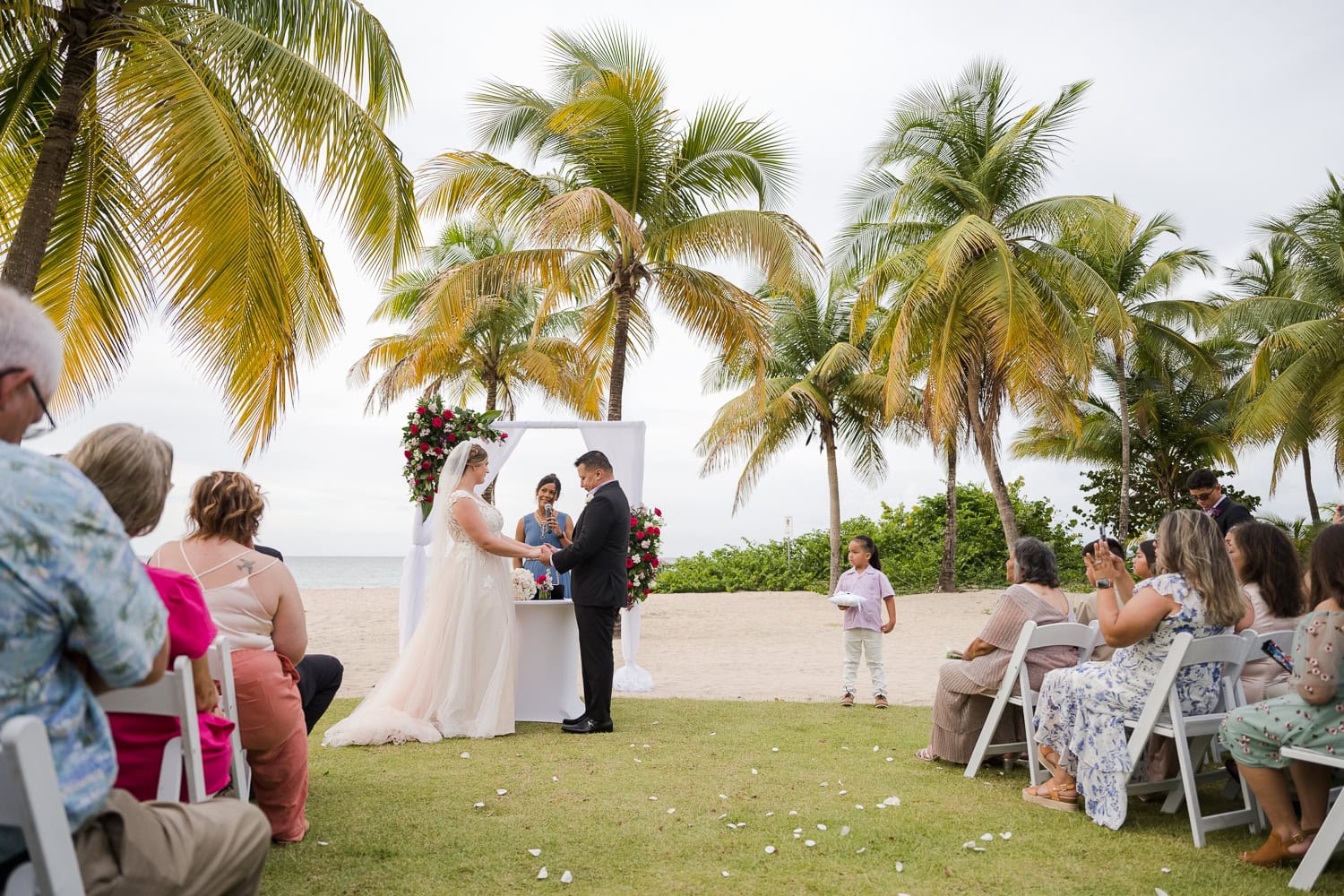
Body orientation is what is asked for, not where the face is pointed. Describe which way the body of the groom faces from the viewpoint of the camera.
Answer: to the viewer's left

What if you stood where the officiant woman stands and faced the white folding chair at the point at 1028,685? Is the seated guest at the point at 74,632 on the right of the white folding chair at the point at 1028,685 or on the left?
right

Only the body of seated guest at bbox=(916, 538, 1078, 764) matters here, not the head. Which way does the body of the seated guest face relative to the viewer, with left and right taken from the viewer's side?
facing away from the viewer and to the left of the viewer

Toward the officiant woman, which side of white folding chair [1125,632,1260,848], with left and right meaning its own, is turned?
front

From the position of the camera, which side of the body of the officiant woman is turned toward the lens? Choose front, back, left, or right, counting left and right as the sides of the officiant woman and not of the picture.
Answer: front

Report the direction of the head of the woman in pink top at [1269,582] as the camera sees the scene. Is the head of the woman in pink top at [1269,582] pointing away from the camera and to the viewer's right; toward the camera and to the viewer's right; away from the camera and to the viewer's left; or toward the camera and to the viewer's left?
away from the camera and to the viewer's left

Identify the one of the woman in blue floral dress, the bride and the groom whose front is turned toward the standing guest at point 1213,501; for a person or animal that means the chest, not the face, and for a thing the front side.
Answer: the bride

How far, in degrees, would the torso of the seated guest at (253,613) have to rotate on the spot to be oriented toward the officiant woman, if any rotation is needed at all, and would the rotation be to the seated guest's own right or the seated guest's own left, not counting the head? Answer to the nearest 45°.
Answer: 0° — they already face them

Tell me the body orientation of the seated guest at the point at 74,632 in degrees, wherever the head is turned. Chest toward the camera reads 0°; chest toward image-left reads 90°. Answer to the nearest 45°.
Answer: approximately 225°

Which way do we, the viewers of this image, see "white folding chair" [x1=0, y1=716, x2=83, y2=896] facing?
facing away from the viewer and to the right of the viewer

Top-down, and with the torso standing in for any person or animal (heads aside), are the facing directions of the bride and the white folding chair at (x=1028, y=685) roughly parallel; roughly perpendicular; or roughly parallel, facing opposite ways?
roughly perpendicular

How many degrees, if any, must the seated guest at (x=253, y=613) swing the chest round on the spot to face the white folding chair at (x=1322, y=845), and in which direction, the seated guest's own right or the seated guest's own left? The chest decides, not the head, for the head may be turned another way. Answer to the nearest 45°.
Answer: approximately 90° to the seated guest's own right

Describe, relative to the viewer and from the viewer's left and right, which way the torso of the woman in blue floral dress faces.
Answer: facing to the left of the viewer

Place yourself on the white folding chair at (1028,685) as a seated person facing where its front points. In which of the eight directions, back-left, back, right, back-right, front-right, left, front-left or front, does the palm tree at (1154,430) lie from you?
front-right

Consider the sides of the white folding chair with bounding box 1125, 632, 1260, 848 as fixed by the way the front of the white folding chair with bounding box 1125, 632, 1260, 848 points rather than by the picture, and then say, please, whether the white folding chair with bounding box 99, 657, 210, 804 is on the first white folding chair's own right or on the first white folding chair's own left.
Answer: on the first white folding chair's own left
